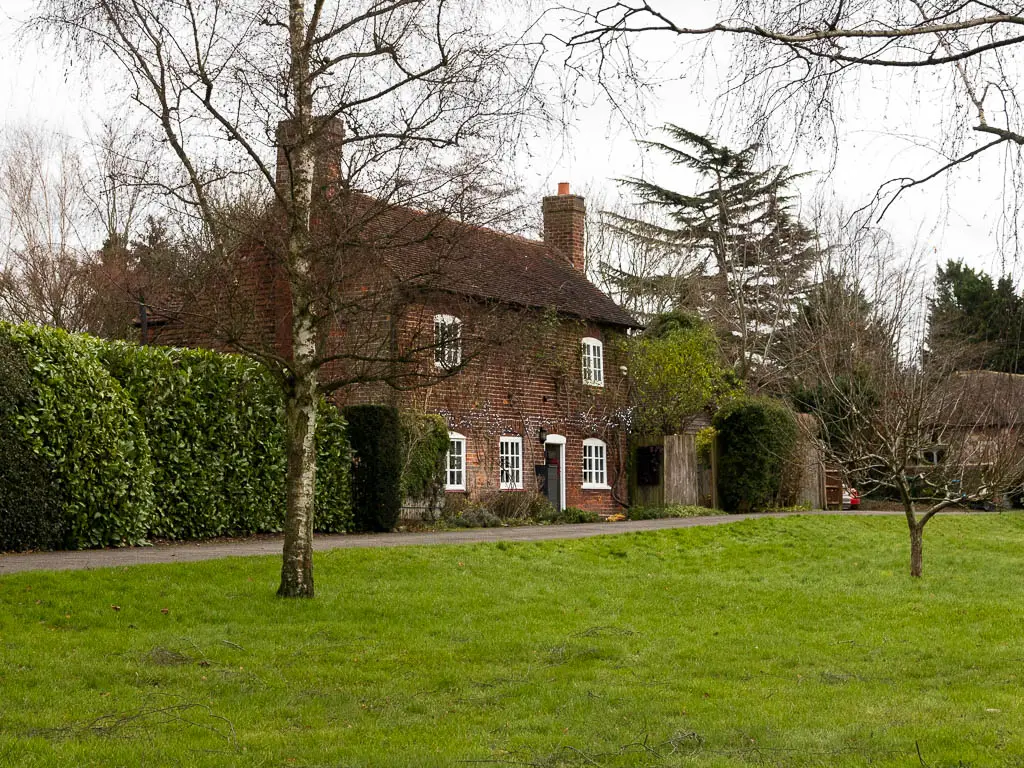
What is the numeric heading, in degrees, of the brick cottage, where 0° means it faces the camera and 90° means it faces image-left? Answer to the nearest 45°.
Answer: approximately 315°

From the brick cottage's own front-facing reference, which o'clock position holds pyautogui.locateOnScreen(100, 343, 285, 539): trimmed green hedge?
The trimmed green hedge is roughly at 3 o'clock from the brick cottage.

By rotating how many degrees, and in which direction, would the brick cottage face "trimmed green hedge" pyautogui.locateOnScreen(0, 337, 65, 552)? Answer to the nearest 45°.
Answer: approximately 90° to its right

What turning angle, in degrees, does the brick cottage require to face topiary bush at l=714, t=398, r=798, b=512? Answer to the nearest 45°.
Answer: approximately 90° to its left

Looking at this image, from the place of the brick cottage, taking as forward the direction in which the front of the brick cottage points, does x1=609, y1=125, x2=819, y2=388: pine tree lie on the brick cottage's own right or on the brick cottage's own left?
on the brick cottage's own left

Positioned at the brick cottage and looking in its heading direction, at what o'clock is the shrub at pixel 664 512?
The shrub is roughly at 9 o'clock from the brick cottage.
